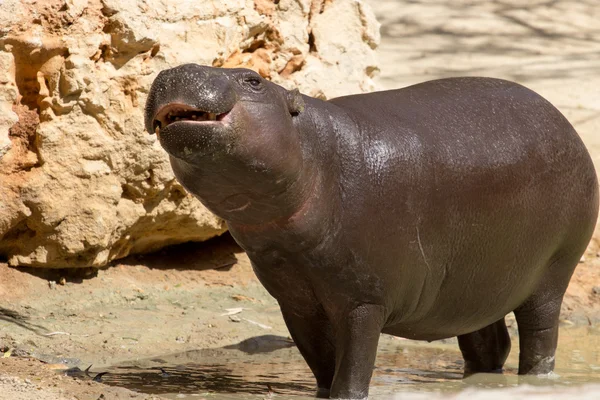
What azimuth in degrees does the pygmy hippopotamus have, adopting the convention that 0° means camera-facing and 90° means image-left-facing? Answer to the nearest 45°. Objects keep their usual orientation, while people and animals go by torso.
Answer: approximately 45°
